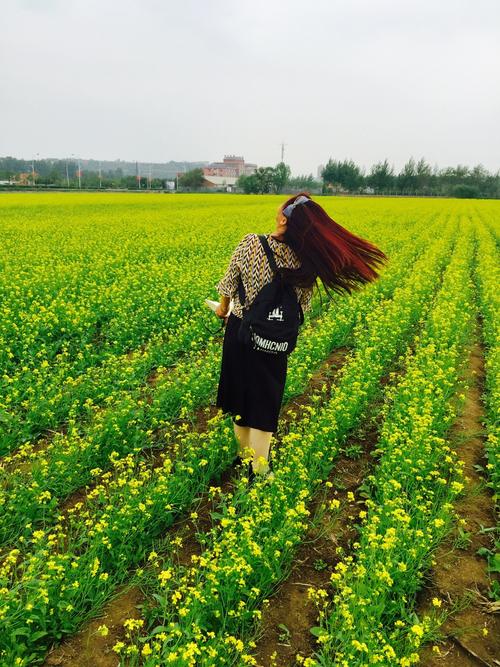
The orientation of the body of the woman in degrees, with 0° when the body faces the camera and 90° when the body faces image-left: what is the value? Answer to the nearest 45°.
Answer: approximately 135°

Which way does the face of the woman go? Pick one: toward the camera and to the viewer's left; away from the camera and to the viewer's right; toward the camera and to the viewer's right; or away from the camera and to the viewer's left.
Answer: away from the camera and to the viewer's left
